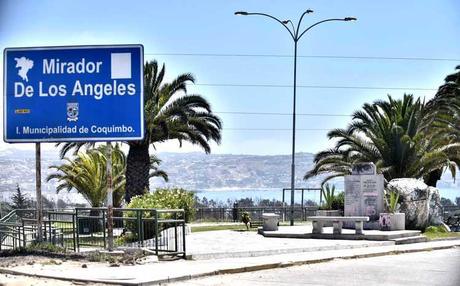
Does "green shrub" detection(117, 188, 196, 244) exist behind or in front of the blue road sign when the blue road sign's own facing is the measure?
behind

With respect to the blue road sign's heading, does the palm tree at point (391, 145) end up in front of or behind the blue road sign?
behind

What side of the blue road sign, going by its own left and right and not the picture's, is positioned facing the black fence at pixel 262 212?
back

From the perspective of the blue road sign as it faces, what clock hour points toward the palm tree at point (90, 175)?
The palm tree is roughly at 6 o'clock from the blue road sign.

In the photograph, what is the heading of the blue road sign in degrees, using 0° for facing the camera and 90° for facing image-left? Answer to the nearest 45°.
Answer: approximately 0°
